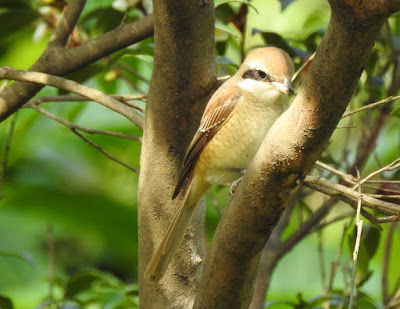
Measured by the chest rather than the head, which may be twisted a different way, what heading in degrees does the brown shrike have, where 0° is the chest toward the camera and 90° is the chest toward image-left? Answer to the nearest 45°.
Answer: approximately 315°

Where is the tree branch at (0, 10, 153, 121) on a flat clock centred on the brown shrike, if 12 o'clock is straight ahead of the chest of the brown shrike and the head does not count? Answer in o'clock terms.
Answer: The tree branch is roughly at 5 o'clock from the brown shrike.
